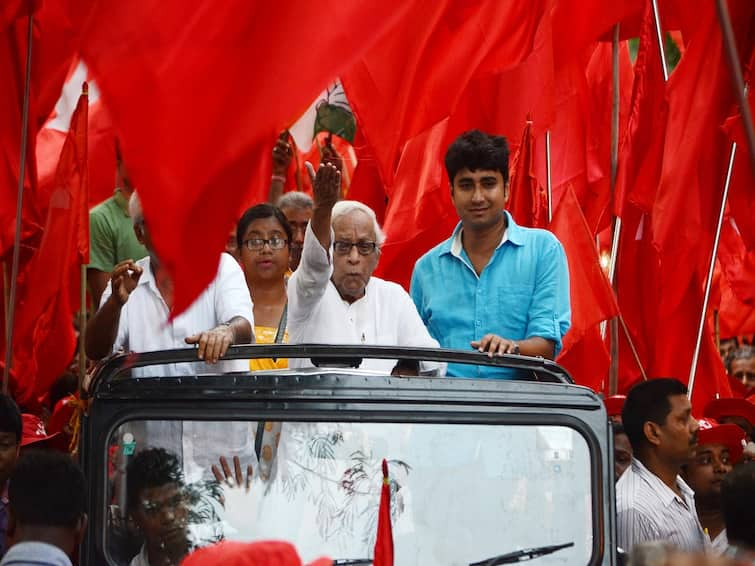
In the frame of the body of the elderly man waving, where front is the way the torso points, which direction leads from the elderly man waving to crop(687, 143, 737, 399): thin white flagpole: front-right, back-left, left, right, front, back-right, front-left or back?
back-left

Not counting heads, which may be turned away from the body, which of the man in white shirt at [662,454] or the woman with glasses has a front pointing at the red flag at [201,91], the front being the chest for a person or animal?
the woman with glasses

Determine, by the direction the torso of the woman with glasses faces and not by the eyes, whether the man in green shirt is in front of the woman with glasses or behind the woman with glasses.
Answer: behind

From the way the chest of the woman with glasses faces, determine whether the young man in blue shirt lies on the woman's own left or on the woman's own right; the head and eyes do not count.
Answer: on the woman's own left

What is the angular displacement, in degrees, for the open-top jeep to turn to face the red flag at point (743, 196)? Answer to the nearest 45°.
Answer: approximately 135° to its left

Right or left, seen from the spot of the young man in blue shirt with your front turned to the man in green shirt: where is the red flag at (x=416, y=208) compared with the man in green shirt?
right

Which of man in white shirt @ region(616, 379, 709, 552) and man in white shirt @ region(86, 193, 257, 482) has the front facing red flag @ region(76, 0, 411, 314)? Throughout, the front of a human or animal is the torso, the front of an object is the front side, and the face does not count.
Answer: man in white shirt @ region(86, 193, 257, 482)
